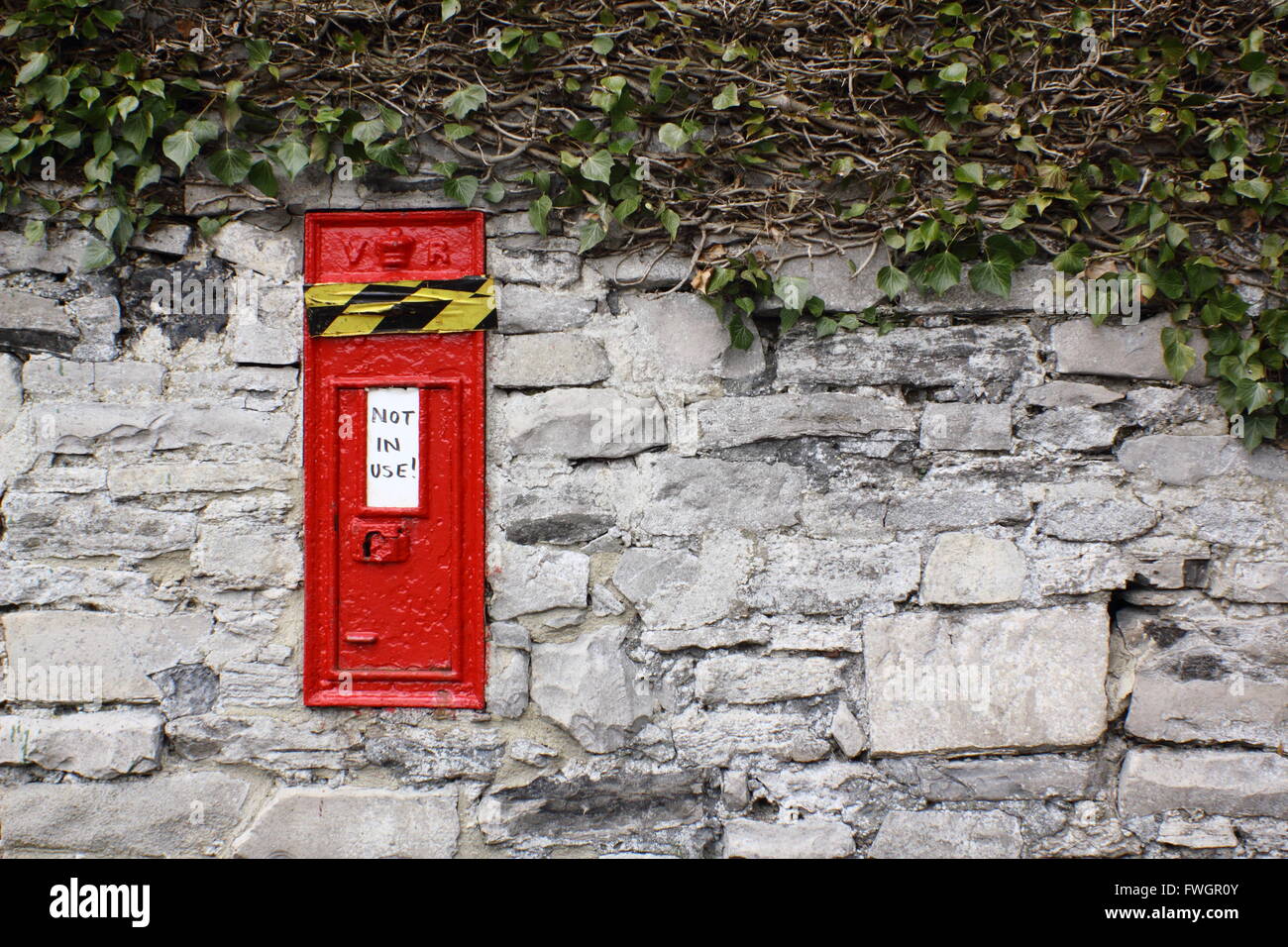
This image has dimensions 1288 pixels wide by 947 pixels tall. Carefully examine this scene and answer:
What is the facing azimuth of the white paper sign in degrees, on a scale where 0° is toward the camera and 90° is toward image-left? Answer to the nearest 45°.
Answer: approximately 0°

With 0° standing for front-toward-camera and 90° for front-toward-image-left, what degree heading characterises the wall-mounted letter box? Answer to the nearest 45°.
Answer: approximately 0°
